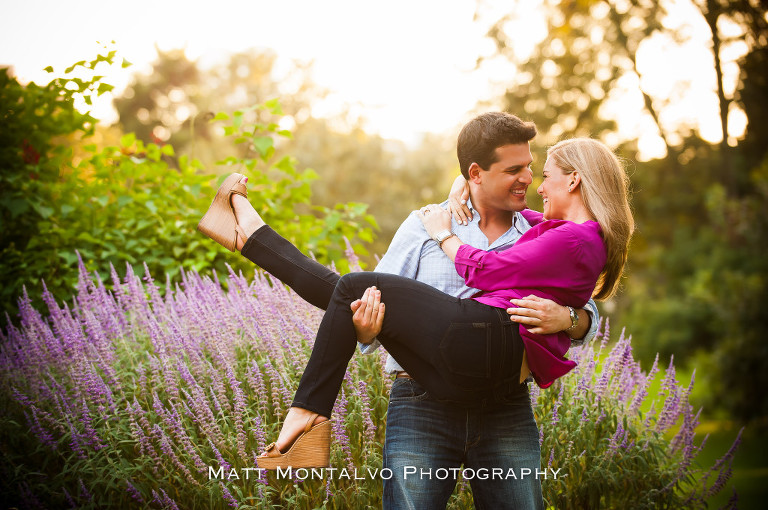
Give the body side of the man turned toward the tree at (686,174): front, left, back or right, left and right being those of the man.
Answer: back

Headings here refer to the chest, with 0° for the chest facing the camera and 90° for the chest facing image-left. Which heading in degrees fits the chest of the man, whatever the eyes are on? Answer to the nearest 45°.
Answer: approximately 0°

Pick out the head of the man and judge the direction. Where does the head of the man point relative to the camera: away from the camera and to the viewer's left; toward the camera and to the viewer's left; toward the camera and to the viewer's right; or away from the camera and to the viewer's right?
toward the camera and to the viewer's right

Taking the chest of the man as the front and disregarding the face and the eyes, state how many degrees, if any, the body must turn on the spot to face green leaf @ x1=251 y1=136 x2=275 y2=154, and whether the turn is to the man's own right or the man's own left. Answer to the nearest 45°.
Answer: approximately 180°

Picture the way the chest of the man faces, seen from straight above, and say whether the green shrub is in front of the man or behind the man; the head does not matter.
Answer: behind
